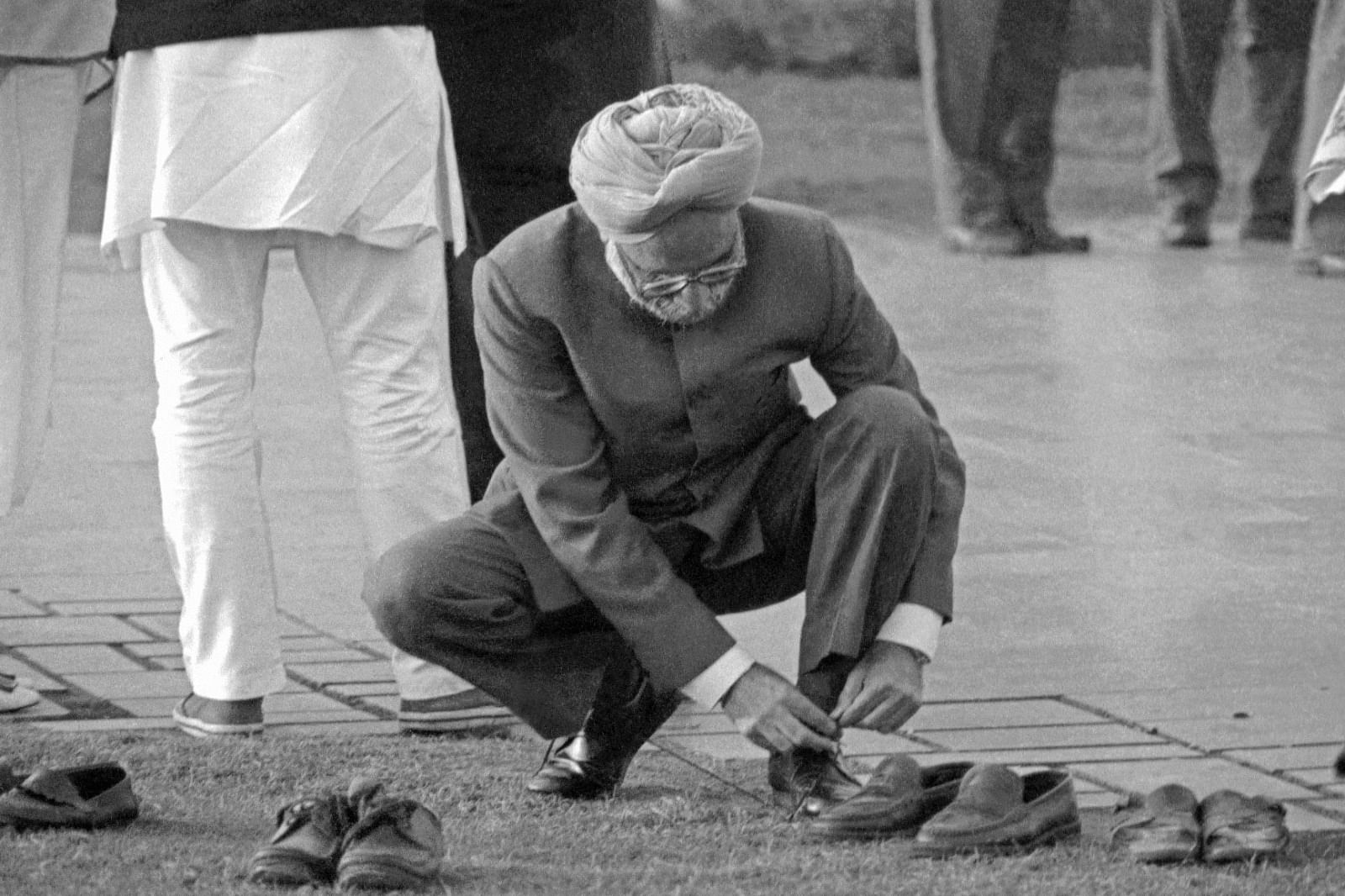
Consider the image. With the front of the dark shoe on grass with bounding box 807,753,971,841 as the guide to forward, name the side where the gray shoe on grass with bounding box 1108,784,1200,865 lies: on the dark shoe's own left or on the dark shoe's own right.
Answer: on the dark shoe's own left

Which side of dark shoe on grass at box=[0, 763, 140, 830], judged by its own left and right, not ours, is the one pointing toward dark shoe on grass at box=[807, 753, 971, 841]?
back

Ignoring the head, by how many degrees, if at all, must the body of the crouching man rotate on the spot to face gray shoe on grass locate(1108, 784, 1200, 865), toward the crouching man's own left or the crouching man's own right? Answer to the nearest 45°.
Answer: approximately 45° to the crouching man's own left

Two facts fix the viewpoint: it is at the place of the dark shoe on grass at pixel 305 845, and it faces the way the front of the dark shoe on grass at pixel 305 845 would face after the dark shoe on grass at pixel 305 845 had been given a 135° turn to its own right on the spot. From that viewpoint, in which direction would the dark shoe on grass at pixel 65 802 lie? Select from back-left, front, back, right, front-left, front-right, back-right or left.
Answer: front-left

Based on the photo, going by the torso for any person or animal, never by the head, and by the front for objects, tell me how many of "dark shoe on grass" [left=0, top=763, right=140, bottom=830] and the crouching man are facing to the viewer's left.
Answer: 1

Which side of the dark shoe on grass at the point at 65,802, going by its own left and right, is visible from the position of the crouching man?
back

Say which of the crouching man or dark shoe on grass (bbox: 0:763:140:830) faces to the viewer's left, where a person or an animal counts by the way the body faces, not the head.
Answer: the dark shoe on grass

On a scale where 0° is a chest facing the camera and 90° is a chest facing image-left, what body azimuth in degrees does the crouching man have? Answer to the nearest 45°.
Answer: approximately 0°

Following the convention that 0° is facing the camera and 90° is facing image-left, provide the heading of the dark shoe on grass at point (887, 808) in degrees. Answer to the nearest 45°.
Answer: approximately 45°

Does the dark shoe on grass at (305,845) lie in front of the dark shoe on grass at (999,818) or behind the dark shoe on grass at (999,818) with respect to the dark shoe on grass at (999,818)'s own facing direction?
in front

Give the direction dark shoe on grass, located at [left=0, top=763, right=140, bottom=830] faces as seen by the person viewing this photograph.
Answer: facing to the left of the viewer

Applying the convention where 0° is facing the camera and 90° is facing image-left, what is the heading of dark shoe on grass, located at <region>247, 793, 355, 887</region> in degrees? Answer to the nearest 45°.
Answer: approximately 45°

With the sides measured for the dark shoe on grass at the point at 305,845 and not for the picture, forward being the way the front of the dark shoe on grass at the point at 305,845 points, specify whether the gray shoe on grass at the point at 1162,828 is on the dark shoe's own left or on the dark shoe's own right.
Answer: on the dark shoe's own left
